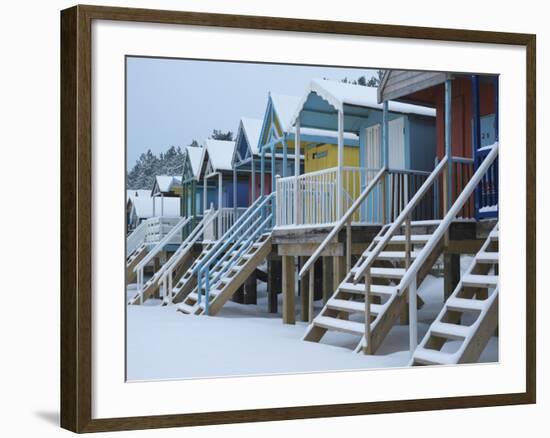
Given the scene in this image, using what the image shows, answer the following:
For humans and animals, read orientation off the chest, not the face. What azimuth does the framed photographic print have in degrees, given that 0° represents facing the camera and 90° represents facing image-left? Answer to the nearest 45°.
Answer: approximately 315°
